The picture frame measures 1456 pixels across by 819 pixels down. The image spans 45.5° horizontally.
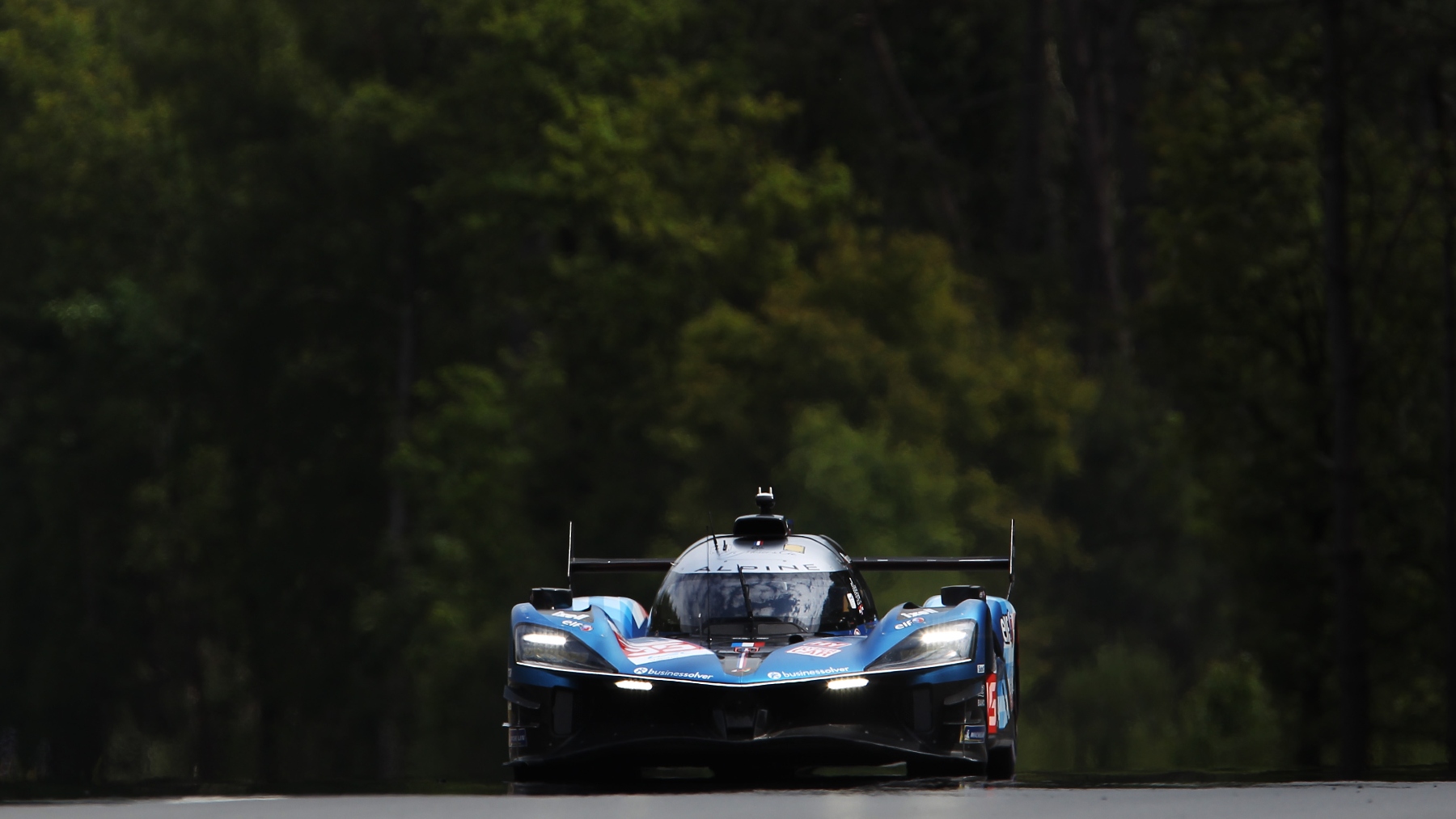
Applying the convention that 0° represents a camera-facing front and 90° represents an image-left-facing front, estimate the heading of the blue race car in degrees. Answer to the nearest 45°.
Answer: approximately 0°

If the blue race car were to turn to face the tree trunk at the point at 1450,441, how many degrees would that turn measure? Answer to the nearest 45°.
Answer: approximately 135° to its left

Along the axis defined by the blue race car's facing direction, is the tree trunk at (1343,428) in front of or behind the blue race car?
behind
